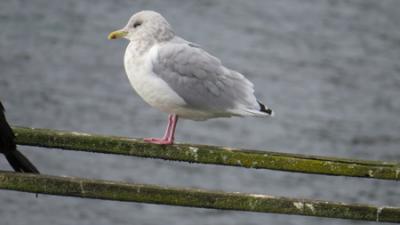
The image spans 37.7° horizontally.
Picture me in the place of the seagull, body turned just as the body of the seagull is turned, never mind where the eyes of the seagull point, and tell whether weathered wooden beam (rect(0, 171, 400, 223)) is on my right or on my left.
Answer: on my left

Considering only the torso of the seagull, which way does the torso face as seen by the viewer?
to the viewer's left
